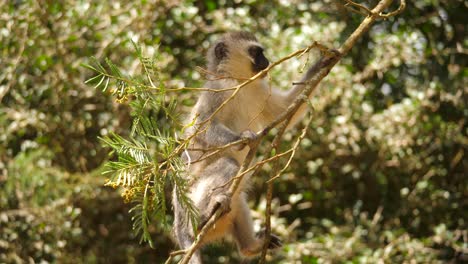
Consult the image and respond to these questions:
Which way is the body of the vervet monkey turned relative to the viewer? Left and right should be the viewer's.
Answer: facing to the right of the viewer

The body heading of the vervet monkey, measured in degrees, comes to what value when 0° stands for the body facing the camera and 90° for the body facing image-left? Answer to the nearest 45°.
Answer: approximately 270°
